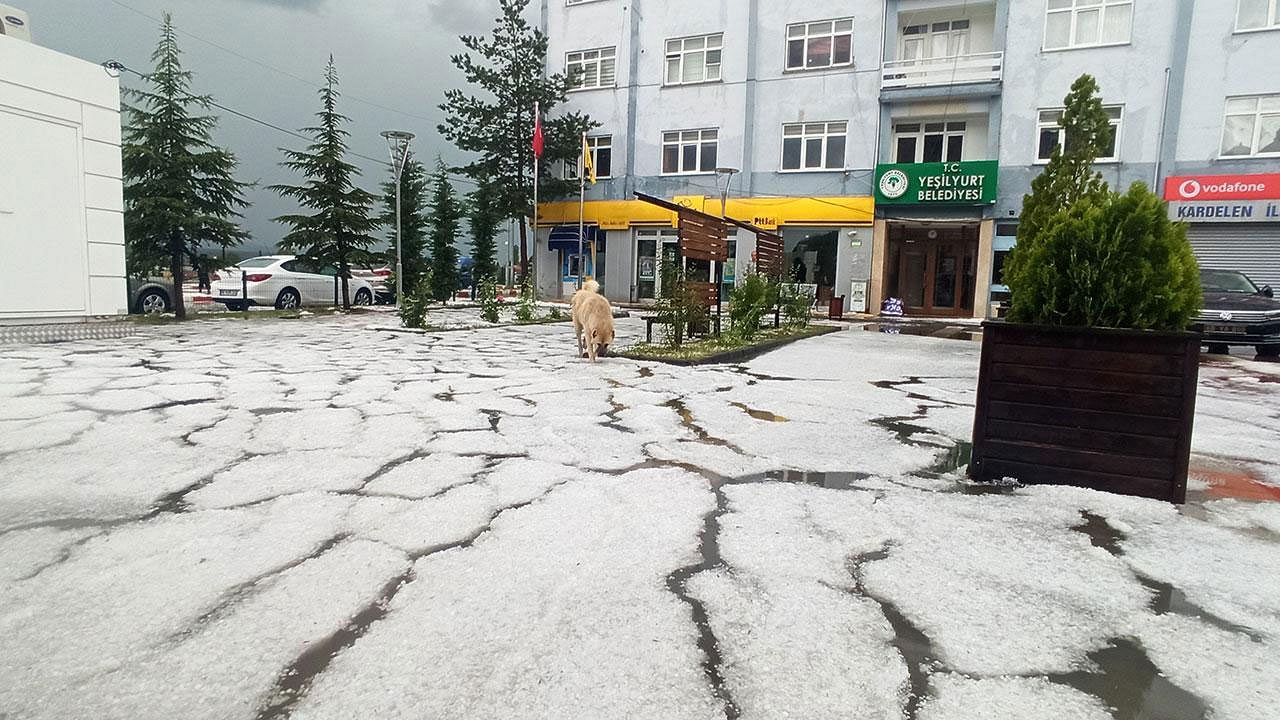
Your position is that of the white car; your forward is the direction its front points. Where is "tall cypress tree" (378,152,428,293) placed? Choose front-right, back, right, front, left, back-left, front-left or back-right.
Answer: front

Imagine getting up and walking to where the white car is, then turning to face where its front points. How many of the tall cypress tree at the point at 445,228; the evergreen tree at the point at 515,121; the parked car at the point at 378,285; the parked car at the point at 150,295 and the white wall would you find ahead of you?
3

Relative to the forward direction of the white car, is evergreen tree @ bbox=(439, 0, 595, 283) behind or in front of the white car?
in front

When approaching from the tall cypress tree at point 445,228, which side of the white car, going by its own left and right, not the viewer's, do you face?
front

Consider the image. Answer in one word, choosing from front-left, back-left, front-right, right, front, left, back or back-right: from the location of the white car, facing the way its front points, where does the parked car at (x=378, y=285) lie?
front

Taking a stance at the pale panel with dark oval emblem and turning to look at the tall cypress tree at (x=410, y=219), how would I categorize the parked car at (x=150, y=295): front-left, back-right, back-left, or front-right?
front-left

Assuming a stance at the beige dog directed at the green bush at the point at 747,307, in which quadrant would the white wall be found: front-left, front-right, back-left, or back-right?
back-left

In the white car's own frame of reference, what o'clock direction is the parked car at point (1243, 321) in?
The parked car is roughly at 3 o'clock from the white car.

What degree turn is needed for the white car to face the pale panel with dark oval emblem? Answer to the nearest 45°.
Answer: approximately 135° to its right

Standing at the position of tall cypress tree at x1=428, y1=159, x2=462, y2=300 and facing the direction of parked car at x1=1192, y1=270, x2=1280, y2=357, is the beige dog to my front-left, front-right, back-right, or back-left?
front-right

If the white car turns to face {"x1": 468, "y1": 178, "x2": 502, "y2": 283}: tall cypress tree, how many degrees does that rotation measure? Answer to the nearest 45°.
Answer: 0° — it already faces it
